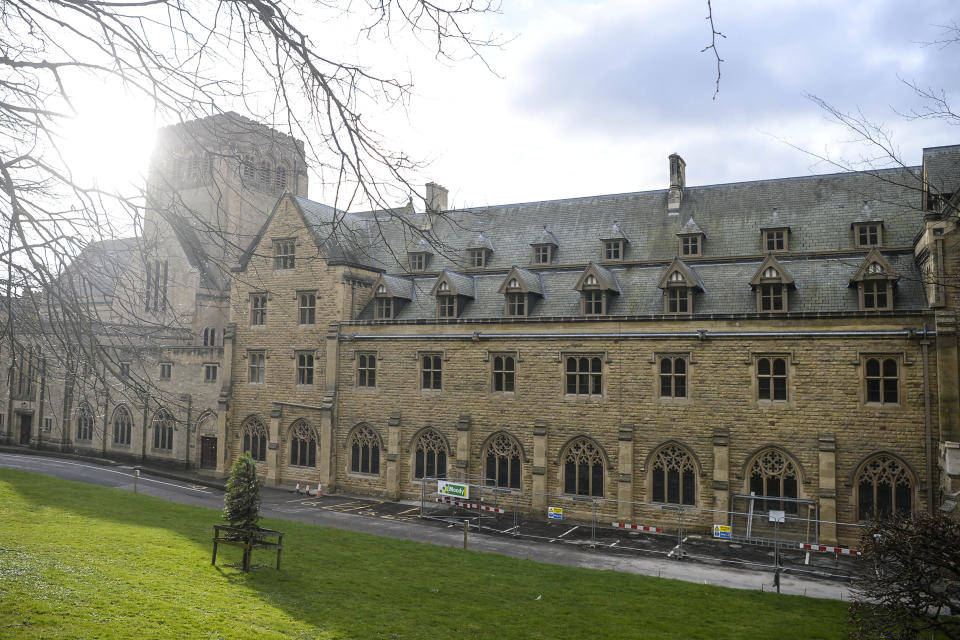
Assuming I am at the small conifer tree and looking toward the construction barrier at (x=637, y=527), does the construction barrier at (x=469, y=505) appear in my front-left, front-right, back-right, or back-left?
front-left

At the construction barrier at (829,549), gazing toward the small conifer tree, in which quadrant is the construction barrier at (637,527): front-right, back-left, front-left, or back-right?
front-right

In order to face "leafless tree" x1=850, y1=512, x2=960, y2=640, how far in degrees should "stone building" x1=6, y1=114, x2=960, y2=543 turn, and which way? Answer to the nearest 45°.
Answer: approximately 45° to its left

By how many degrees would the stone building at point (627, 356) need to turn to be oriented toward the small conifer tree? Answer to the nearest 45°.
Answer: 0° — it already faces it

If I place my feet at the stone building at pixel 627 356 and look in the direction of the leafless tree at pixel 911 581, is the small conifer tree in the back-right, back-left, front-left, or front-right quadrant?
front-right

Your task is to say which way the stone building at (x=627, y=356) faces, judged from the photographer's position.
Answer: facing the viewer and to the left of the viewer

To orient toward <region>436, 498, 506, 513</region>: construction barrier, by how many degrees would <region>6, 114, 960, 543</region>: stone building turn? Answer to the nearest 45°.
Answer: approximately 45° to its right

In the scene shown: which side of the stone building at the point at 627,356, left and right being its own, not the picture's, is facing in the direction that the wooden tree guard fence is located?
front
